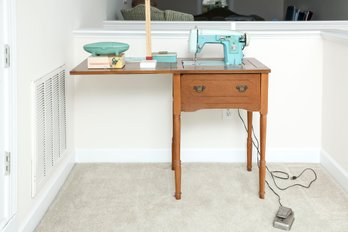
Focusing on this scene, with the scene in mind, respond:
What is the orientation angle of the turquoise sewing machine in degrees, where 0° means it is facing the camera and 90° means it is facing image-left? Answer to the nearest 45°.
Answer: approximately 0°

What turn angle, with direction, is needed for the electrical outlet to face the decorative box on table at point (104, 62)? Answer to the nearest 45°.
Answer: approximately 45° to its right

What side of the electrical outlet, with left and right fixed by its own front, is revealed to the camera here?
front

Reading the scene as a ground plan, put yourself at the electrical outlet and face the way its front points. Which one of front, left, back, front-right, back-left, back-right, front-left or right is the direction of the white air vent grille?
front-right

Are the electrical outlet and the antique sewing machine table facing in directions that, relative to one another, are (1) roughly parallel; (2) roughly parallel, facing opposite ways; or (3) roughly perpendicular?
roughly parallel

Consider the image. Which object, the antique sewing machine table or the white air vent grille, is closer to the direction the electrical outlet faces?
the antique sewing machine table

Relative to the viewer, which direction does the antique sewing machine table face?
toward the camera
